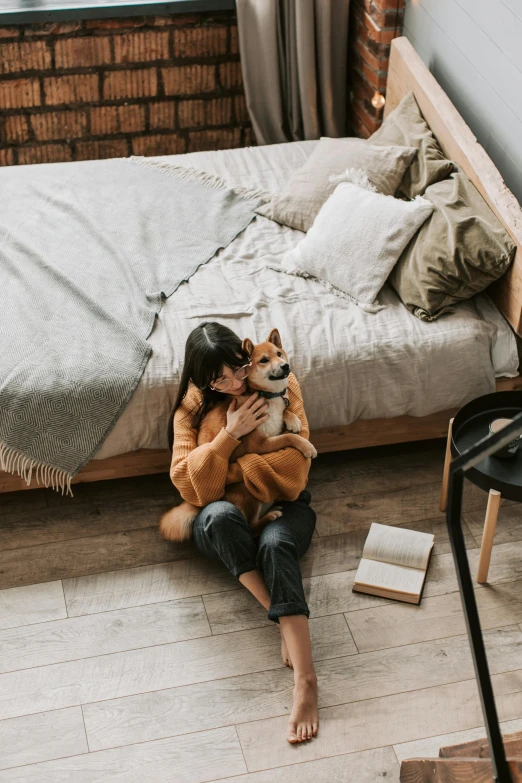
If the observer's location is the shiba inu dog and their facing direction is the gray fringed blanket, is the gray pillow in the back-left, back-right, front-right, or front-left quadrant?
front-right

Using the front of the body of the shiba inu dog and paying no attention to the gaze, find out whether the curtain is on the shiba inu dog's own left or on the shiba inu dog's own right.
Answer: on the shiba inu dog's own left

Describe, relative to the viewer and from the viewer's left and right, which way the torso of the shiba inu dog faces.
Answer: facing the viewer and to the right of the viewer

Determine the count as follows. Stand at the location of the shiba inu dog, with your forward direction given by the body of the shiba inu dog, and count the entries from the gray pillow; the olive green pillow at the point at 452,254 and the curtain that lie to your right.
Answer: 0

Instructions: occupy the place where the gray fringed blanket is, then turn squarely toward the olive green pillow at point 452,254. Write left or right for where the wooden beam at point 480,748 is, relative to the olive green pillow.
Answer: right

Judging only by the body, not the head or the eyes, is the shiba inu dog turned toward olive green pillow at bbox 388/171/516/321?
no

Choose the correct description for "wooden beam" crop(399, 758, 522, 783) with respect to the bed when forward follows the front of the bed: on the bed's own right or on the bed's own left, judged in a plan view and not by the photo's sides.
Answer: on the bed's own left

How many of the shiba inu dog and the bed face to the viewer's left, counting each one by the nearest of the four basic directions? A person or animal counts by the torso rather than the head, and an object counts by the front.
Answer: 1

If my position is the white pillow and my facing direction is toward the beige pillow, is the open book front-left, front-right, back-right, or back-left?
back-right

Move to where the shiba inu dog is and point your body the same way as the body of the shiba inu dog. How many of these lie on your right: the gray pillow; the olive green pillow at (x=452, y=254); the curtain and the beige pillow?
0

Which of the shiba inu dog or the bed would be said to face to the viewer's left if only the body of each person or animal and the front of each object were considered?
the bed

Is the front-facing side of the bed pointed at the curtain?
no

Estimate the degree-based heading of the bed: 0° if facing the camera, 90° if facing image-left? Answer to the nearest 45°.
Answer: approximately 90°

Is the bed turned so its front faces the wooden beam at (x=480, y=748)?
no
